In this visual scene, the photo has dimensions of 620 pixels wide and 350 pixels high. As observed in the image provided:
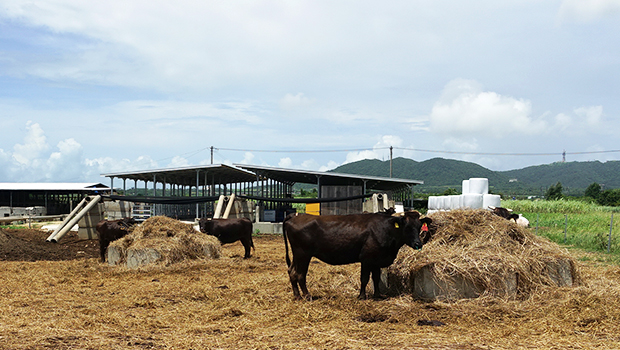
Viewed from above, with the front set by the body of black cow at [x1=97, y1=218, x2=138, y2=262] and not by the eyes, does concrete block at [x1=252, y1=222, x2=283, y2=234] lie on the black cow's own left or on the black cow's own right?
on the black cow's own left

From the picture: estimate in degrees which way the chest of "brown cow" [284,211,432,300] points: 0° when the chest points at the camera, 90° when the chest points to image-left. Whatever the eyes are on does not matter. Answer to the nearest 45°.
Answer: approximately 270°

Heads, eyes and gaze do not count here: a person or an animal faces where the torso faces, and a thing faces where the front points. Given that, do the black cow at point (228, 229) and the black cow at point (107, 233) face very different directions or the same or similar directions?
very different directions

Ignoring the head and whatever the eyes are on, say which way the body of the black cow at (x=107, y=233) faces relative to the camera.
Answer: to the viewer's right

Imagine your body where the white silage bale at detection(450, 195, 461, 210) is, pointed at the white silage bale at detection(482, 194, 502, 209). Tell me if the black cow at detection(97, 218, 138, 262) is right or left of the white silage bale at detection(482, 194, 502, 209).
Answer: right
